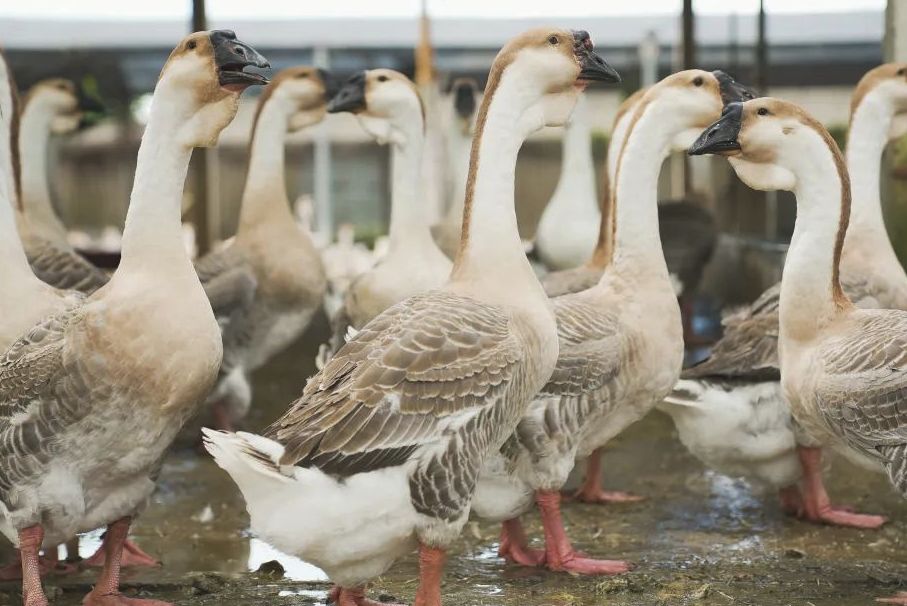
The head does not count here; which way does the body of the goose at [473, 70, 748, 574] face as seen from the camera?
to the viewer's right

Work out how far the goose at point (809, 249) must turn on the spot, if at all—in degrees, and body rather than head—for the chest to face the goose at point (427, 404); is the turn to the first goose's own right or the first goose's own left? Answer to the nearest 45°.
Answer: approximately 45° to the first goose's own left

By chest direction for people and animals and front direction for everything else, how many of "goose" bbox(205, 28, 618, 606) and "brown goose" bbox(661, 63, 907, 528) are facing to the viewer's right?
2

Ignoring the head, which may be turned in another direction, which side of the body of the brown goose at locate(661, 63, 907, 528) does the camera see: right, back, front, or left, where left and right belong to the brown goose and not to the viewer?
right

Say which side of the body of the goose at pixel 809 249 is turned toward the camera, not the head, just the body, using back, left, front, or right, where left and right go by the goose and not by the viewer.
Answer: left

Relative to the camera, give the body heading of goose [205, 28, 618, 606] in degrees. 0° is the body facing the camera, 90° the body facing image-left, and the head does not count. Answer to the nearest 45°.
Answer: approximately 270°
